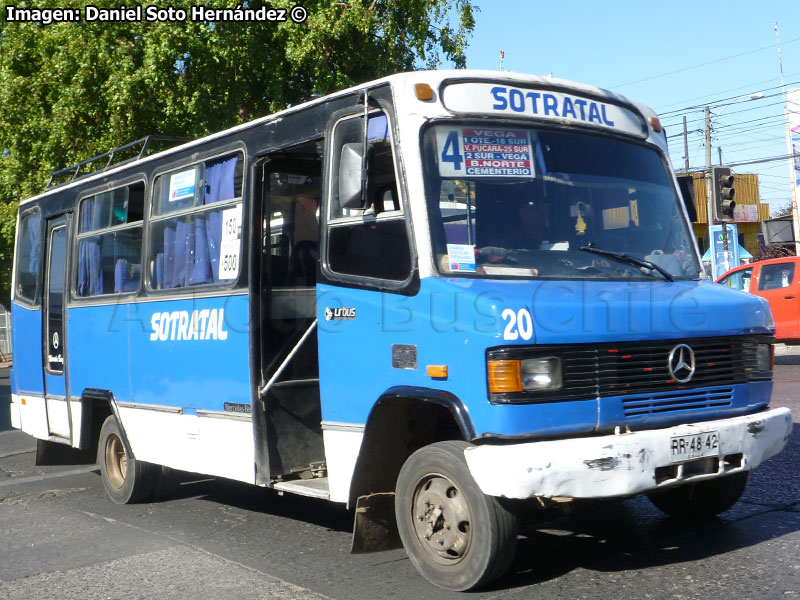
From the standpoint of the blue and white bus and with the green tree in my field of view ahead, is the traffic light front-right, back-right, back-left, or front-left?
front-right

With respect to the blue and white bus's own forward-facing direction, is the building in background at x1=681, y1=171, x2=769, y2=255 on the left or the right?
on its left

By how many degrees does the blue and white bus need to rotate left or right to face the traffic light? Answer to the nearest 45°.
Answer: approximately 90° to its left

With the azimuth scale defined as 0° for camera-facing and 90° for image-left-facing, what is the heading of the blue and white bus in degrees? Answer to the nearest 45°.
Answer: approximately 315°

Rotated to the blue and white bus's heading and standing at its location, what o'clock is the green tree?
The green tree is roughly at 7 o'clock from the blue and white bus.
